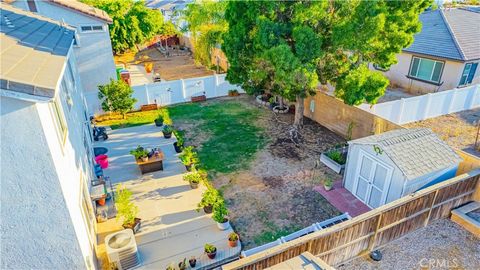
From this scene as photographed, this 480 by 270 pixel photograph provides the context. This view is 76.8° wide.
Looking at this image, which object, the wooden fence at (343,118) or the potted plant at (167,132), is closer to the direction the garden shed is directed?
the potted plant

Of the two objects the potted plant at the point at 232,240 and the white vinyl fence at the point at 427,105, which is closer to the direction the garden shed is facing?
the potted plant

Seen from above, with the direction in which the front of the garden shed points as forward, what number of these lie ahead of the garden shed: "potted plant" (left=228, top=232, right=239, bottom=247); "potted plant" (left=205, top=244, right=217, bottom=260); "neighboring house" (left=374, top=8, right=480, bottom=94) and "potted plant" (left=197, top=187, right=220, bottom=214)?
3

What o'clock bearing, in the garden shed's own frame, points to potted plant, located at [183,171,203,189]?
The potted plant is roughly at 1 o'clock from the garden shed.

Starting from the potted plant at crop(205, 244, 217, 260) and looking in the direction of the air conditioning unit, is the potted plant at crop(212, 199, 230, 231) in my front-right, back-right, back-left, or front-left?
back-right

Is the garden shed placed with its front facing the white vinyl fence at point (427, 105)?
no

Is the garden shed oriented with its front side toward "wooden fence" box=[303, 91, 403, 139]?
no

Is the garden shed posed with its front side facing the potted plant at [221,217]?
yes

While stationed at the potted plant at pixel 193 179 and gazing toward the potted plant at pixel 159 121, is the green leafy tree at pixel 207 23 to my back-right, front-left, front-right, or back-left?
front-right

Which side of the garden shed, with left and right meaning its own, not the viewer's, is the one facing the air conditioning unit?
front

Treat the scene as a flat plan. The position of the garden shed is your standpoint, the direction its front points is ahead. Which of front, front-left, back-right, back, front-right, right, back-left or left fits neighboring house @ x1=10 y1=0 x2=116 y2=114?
front-right

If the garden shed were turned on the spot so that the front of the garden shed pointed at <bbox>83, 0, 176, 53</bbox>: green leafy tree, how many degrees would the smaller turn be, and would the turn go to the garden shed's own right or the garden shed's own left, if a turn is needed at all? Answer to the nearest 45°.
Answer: approximately 90° to the garden shed's own right

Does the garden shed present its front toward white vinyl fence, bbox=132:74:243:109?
no

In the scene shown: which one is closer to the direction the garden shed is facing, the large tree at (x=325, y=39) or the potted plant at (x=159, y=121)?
the potted plant
